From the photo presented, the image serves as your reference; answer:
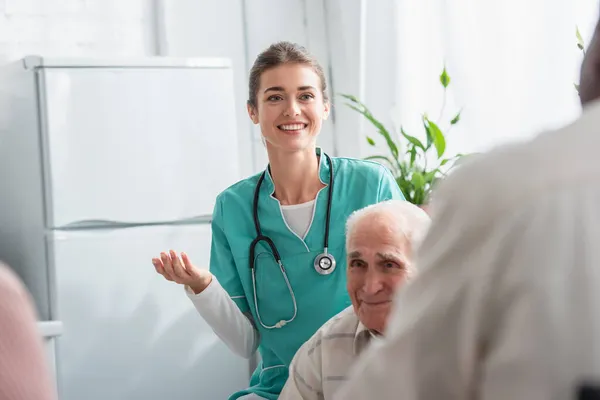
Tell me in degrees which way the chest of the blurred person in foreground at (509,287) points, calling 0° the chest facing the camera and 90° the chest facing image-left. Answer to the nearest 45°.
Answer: approximately 180°

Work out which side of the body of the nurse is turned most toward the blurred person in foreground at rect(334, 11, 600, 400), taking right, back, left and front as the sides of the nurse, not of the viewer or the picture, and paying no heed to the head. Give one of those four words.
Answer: front

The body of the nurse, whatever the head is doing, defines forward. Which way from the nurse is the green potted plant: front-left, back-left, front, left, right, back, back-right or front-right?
back-left

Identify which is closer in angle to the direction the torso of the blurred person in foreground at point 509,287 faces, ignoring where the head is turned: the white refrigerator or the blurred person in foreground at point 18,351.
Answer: the white refrigerator

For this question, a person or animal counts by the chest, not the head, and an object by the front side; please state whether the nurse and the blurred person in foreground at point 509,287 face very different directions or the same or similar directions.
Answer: very different directions

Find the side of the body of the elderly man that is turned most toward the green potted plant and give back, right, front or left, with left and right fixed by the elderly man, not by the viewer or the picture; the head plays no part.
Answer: back

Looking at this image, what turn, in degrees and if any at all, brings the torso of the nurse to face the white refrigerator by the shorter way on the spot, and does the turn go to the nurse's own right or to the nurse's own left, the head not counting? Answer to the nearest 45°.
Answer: approximately 135° to the nurse's own right
